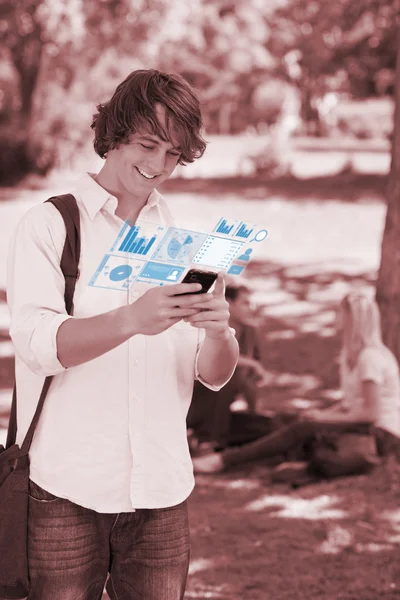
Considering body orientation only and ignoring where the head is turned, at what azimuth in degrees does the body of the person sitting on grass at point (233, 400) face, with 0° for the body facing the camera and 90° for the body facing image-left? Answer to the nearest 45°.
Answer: approximately 315°

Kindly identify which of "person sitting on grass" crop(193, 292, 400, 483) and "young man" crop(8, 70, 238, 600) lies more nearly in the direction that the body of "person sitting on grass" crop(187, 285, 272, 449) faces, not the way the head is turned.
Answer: the person sitting on grass

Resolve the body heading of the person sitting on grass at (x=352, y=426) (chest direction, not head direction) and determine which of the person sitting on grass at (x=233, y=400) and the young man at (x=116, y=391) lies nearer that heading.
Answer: the person sitting on grass

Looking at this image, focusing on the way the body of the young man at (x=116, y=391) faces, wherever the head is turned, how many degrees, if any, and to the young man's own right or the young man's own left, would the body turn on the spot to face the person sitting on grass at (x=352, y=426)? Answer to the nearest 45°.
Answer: approximately 90° to the young man's own left

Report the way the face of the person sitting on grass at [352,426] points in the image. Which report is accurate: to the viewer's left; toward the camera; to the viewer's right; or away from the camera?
to the viewer's left

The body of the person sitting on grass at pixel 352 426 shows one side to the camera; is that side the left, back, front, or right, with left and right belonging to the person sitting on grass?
left

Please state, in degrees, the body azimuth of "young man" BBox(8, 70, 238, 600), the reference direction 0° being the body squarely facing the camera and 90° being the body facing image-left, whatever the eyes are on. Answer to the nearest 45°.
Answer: approximately 315°

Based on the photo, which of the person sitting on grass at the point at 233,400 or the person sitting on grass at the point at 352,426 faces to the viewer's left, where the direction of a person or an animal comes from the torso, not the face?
the person sitting on grass at the point at 352,426

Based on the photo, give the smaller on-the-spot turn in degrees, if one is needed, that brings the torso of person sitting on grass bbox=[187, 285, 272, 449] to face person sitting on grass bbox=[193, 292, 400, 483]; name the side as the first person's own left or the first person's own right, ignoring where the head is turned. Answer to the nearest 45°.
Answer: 0° — they already face them

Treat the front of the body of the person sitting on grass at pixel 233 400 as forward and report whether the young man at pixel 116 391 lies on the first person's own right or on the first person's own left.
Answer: on the first person's own right
